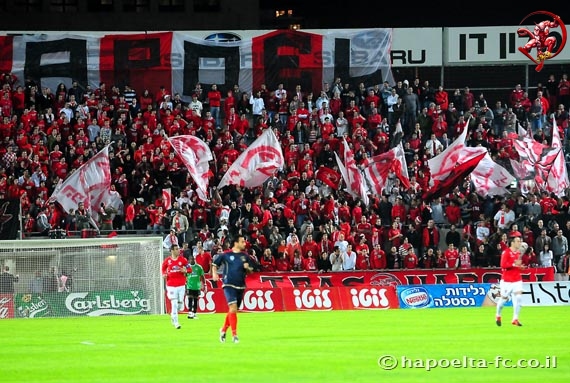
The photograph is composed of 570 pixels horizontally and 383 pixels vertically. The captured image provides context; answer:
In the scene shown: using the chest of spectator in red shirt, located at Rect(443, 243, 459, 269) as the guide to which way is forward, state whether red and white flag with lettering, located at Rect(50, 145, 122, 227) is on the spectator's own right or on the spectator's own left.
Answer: on the spectator's own right

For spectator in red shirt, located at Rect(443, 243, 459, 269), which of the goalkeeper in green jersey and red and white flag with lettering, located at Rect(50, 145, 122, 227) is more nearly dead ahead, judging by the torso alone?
the goalkeeper in green jersey

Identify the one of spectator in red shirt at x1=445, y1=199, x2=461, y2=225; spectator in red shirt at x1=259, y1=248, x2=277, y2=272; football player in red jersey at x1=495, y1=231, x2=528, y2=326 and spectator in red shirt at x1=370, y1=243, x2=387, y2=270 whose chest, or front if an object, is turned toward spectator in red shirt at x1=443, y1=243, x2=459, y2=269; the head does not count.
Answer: spectator in red shirt at x1=445, y1=199, x2=461, y2=225

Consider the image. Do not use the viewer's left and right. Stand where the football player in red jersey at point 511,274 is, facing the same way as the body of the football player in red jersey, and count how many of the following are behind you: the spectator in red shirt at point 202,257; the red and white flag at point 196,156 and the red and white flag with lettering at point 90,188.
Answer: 3

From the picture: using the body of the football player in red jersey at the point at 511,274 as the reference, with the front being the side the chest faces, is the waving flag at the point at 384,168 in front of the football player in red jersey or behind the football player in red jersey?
behind

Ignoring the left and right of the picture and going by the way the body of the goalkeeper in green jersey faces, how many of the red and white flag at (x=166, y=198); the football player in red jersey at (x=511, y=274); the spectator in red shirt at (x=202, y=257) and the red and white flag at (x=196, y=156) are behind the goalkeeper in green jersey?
3

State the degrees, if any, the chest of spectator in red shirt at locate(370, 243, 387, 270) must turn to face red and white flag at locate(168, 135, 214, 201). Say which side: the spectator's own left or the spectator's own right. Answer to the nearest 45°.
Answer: approximately 90° to the spectator's own right
